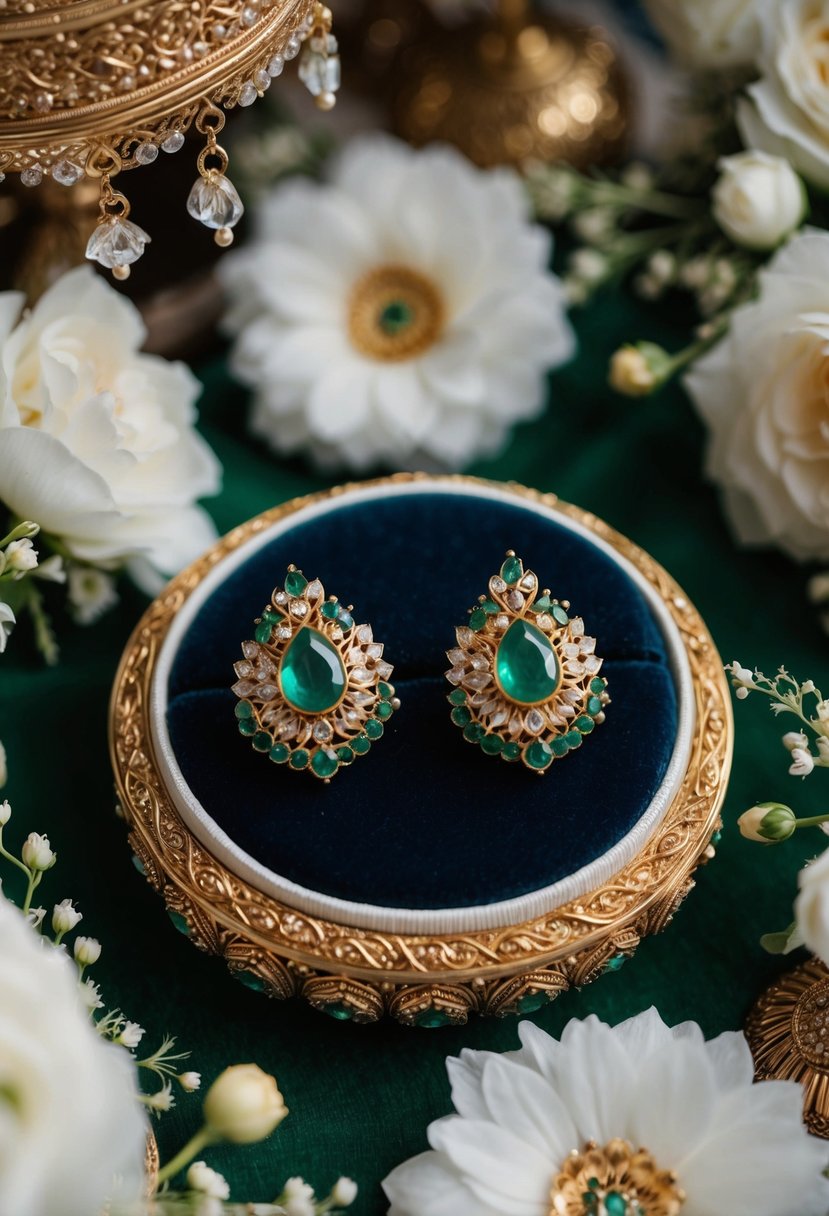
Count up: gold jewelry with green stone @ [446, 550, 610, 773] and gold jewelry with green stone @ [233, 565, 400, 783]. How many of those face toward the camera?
2

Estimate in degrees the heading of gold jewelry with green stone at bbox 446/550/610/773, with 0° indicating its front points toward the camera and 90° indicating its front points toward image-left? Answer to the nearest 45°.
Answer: approximately 0°

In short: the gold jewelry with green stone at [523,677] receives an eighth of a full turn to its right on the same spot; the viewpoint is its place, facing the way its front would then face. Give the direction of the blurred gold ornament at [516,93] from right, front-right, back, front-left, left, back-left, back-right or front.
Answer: back-right

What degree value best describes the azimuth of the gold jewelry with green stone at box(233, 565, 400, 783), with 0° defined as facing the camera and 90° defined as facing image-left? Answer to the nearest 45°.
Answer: approximately 0°
